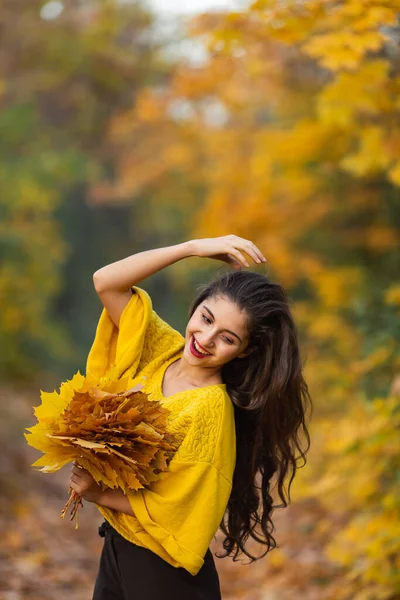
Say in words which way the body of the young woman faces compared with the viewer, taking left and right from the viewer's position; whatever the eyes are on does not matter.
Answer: facing the viewer and to the left of the viewer
